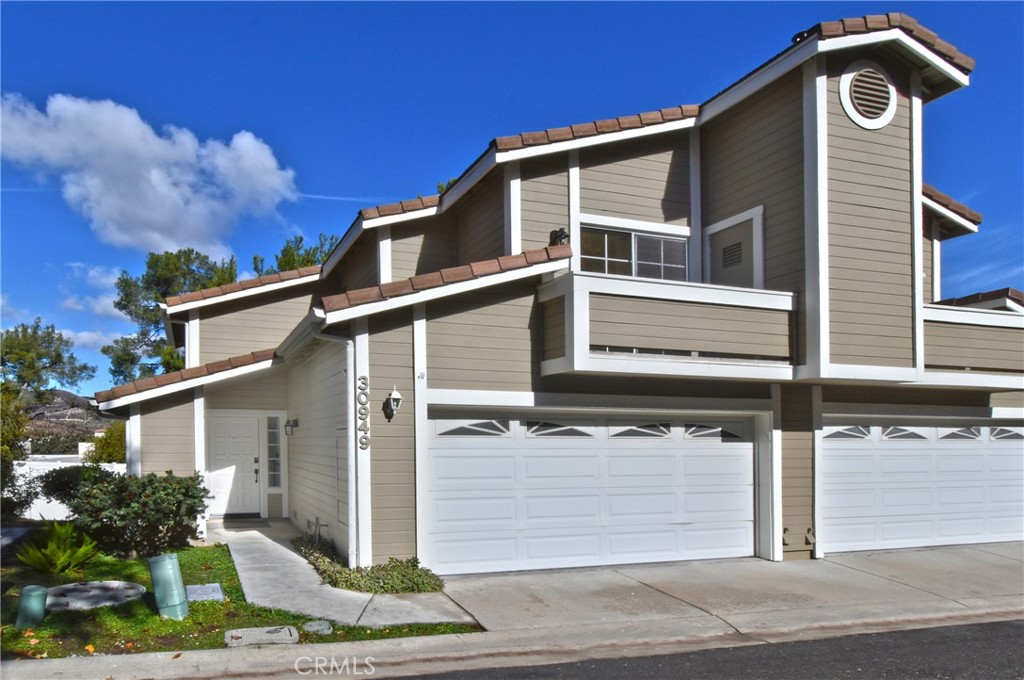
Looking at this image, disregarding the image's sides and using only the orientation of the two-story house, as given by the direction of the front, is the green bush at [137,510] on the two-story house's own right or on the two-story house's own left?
on the two-story house's own right

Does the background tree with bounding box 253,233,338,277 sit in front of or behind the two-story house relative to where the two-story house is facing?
behind

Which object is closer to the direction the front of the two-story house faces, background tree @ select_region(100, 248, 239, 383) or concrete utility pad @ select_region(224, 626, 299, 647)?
the concrete utility pad

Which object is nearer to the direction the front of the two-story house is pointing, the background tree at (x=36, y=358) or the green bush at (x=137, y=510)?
the green bush

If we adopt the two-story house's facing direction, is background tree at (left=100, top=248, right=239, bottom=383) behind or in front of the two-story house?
behind

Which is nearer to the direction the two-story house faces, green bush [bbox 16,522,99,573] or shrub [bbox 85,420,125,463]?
the green bush

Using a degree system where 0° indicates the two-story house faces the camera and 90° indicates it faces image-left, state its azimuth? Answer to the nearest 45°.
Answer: approximately 0°
